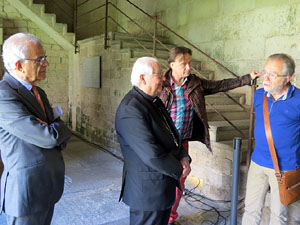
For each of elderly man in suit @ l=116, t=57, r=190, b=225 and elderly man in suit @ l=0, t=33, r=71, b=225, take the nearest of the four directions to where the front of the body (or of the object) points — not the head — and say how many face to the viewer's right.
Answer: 2

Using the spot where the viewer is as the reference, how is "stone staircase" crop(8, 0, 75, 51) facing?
facing to the right of the viewer

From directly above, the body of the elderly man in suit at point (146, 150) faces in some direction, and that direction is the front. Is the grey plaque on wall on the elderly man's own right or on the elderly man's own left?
on the elderly man's own left

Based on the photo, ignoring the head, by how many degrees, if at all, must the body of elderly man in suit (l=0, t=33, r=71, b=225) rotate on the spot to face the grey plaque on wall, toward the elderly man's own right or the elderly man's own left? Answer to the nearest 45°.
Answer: approximately 90° to the elderly man's own left

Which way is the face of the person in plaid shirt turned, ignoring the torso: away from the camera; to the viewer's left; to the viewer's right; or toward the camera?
to the viewer's right

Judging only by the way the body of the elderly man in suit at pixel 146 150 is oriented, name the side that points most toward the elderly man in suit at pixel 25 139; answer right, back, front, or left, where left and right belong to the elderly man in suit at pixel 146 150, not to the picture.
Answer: back

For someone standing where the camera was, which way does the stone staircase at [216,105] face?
facing the viewer and to the right of the viewer

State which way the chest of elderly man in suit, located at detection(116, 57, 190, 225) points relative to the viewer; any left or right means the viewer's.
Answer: facing to the right of the viewer

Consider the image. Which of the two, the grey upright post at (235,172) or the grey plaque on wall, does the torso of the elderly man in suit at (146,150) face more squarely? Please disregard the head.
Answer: the grey upright post

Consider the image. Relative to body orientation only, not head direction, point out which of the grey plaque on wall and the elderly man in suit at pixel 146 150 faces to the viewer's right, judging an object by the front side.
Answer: the elderly man in suit

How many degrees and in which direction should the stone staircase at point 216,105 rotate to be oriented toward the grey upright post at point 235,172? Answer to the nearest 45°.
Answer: approximately 45° to its right

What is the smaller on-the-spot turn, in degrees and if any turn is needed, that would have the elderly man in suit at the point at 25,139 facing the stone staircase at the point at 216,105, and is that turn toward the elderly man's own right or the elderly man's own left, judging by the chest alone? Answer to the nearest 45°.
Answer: approximately 45° to the elderly man's own left

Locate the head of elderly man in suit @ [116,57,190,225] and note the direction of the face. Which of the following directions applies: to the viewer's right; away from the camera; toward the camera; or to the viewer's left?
to the viewer's right

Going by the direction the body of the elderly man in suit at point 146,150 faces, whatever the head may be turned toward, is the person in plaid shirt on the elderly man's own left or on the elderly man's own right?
on the elderly man's own left
